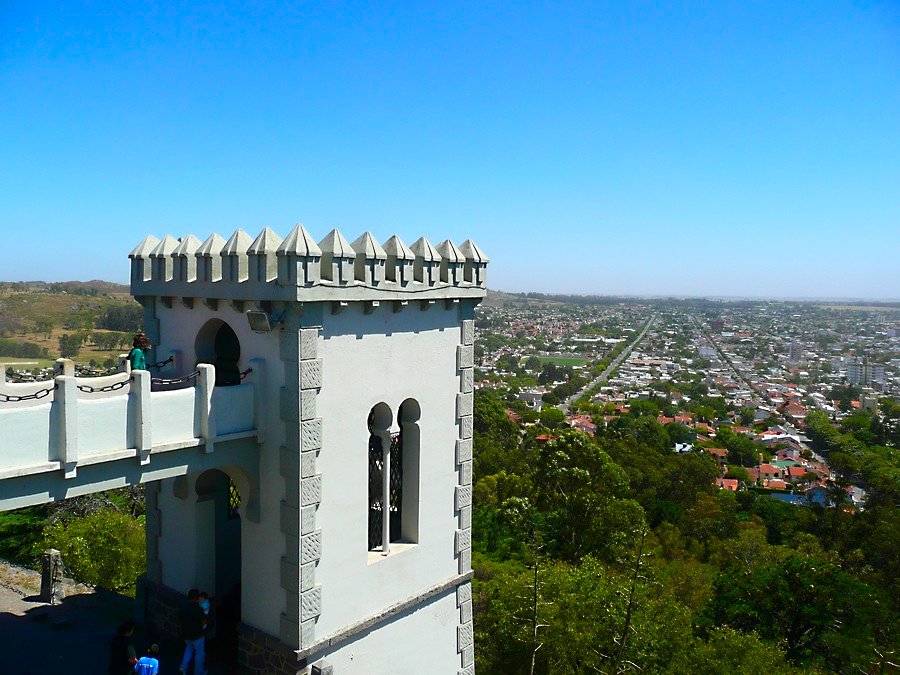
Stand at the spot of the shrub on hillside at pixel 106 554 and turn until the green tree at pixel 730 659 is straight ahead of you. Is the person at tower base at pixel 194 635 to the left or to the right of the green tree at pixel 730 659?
right

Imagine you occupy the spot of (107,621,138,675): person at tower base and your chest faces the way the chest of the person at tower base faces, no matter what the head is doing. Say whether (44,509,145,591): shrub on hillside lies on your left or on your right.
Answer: on your left
